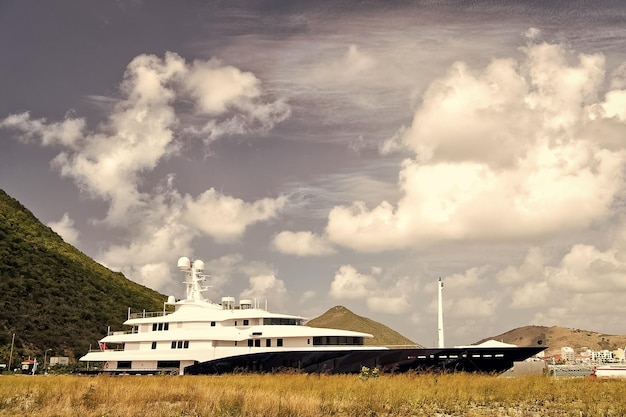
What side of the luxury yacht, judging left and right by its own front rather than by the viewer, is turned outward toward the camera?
right
